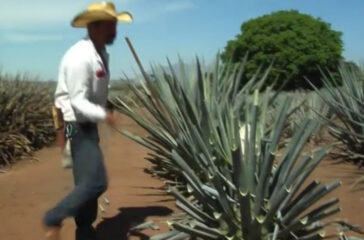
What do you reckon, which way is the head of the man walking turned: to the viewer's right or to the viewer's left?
to the viewer's right

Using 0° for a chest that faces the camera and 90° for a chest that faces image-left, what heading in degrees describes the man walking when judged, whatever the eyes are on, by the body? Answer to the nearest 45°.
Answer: approximately 270°

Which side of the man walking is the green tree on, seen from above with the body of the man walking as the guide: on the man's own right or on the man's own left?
on the man's own left
